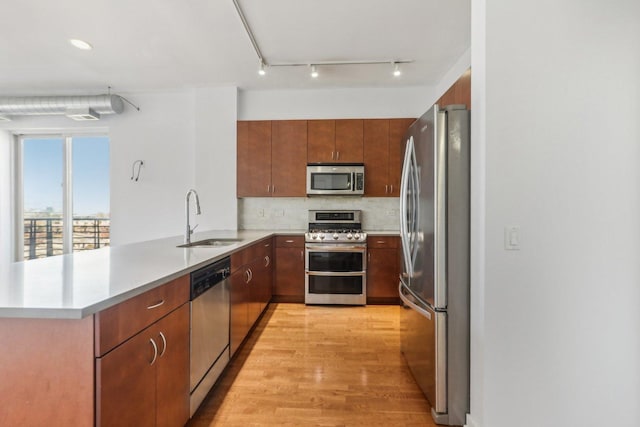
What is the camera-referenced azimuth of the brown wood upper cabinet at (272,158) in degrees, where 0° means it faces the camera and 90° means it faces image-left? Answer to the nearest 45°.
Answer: approximately 0°

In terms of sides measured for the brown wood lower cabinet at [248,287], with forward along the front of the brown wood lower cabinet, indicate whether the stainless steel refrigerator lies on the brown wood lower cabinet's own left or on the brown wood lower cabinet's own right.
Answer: on the brown wood lower cabinet's own right

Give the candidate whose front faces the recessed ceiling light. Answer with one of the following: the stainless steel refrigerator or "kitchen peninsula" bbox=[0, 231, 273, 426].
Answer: the stainless steel refrigerator

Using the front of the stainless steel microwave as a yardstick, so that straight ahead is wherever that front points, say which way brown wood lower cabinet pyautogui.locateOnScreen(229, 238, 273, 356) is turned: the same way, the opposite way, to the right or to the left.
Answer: to the left

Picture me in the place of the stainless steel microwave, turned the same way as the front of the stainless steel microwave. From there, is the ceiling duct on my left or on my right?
on my right
